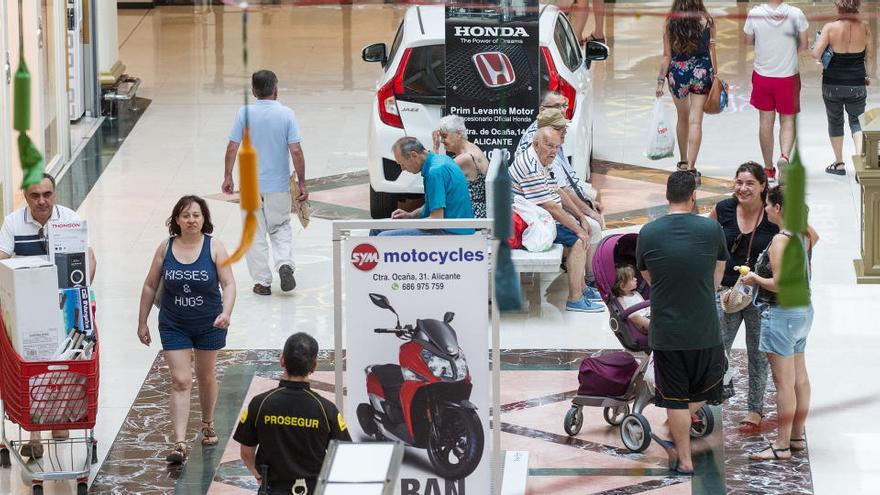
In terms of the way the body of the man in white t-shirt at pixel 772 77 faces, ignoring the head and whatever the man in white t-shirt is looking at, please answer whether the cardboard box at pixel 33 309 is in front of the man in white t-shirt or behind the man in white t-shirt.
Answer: behind

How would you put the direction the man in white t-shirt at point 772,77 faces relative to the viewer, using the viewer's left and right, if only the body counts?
facing away from the viewer

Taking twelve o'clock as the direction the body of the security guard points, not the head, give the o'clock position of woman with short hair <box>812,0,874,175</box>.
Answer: The woman with short hair is roughly at 1 o'clock from the security guard.

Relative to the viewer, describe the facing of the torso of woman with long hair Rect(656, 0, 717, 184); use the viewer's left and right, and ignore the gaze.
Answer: facing away from the viewer

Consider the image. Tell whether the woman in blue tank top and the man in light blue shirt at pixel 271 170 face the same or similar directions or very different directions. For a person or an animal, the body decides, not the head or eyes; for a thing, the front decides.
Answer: very different directions

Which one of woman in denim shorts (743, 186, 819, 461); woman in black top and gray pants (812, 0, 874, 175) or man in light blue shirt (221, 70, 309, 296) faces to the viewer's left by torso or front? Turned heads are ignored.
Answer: the woman in denim shorts

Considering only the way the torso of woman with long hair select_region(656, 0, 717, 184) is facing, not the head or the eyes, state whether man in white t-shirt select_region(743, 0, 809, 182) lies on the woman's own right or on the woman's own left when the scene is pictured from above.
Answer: on the woman's own right

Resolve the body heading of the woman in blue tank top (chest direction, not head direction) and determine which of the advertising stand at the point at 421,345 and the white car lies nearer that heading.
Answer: the advertising stand

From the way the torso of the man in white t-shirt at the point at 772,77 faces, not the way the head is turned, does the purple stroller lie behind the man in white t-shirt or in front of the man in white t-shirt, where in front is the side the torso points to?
behind

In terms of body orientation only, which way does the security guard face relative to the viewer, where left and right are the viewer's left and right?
facing away from the viewer

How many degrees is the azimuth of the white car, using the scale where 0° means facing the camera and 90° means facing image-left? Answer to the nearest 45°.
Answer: approximately 180°

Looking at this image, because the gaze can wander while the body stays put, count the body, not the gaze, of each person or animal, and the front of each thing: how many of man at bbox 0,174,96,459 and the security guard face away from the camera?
1

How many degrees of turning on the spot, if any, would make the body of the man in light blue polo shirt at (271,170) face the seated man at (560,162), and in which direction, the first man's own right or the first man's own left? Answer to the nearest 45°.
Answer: approximately 90° to the first man's own right

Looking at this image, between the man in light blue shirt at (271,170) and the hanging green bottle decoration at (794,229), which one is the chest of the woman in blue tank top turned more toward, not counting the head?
the hanging green bottle decoration
